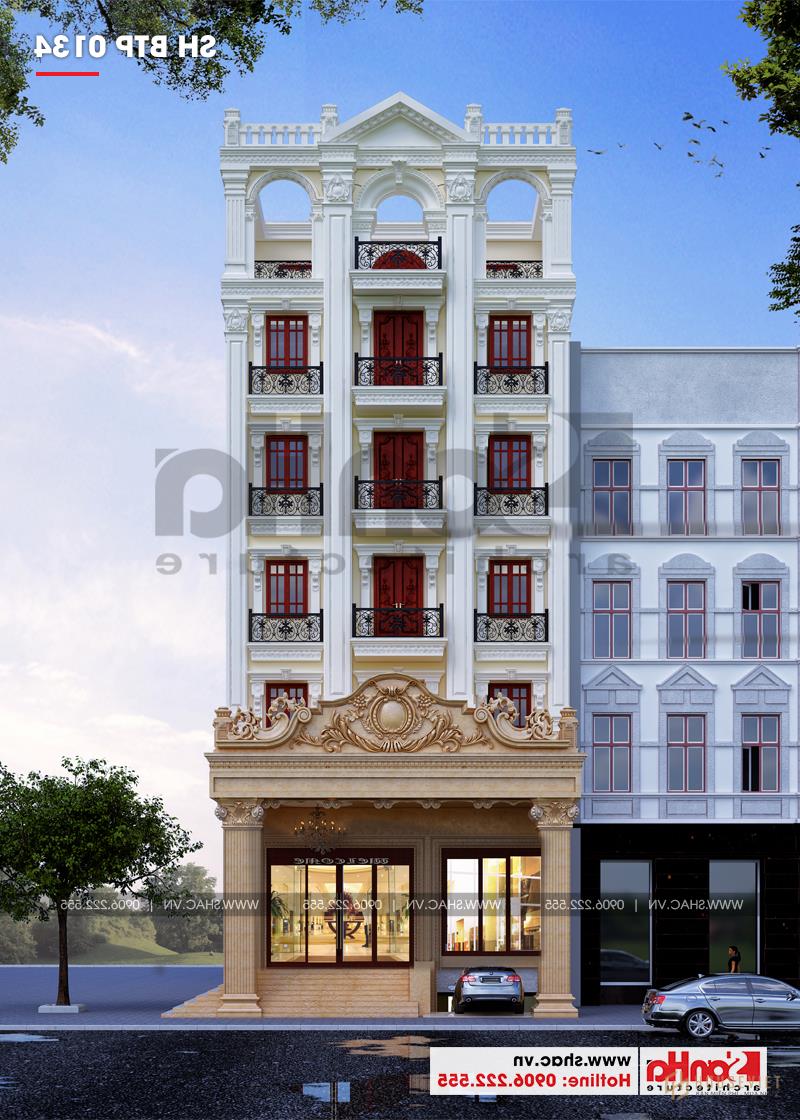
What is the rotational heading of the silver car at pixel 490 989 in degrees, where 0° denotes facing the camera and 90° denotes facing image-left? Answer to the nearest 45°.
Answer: approximately 180°

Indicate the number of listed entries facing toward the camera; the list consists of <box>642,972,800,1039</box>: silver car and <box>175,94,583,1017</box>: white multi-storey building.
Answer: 1

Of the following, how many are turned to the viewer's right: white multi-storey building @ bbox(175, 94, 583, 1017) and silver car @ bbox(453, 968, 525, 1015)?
0

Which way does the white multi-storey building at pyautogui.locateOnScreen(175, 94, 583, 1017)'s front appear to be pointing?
toward the camera

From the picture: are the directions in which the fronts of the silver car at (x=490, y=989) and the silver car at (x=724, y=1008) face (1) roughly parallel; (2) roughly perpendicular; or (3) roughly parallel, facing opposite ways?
roughly perpendicular

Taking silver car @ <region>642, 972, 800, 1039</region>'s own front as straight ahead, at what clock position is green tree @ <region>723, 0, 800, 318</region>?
The green tree is roughly at 3 o'clock from the silver car.
